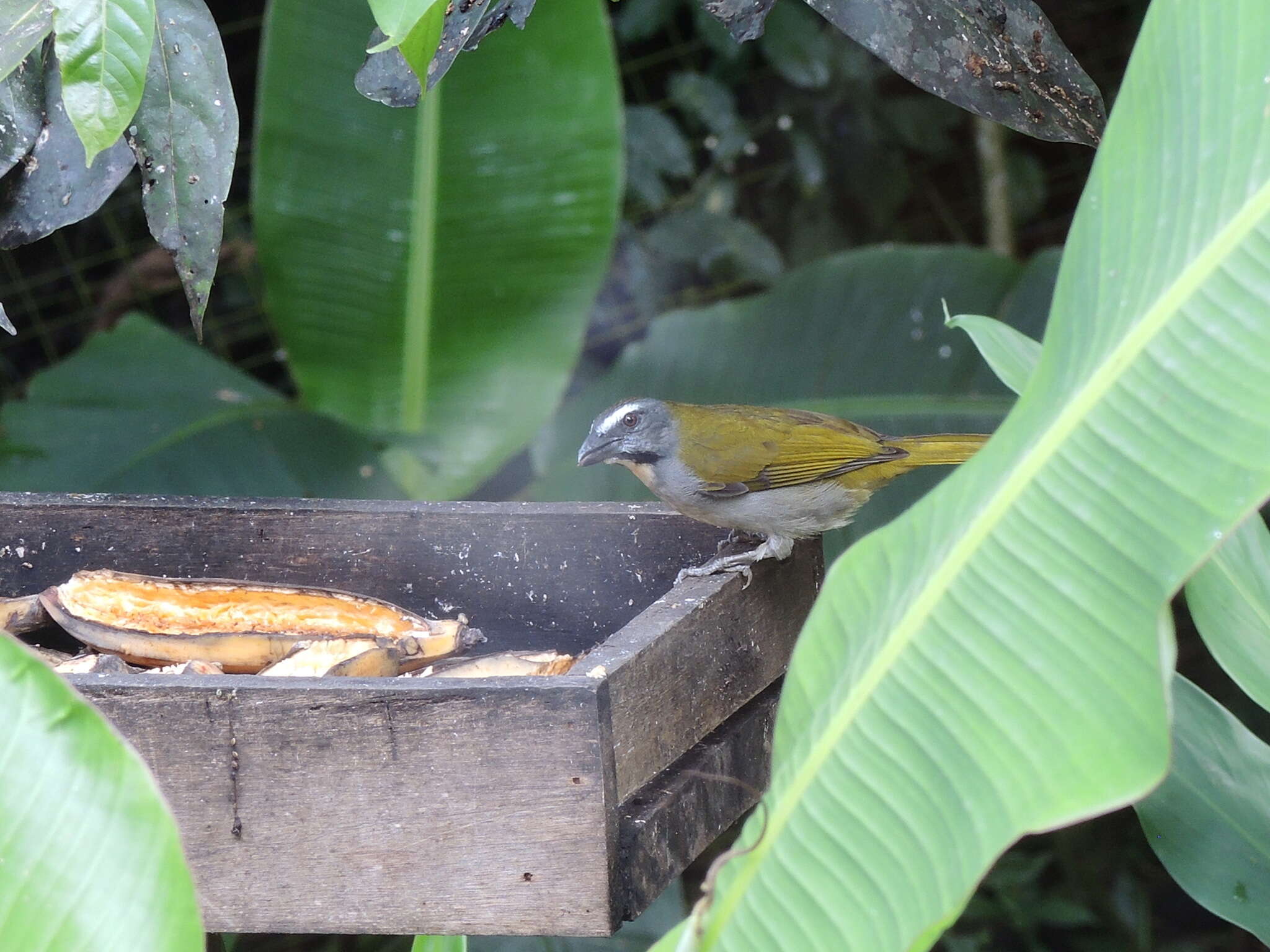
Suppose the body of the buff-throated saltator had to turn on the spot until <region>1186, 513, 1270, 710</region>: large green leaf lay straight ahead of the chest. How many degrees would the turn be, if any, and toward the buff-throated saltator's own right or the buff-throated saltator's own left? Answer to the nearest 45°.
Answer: approximately 135° to the buff-throated saltator's own left

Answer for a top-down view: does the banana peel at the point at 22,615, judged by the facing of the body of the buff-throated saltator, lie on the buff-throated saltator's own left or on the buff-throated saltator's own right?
on the buff-throated saltator's own left

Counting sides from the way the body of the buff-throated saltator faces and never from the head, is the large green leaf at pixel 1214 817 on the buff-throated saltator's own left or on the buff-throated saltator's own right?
on the buff-throated saltator's own left

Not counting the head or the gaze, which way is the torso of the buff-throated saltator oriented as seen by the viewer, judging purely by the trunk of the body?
to the viewer's left

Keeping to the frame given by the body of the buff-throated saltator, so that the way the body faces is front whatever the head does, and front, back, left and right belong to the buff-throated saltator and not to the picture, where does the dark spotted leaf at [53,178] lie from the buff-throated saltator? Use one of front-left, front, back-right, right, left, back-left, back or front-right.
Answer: front-left

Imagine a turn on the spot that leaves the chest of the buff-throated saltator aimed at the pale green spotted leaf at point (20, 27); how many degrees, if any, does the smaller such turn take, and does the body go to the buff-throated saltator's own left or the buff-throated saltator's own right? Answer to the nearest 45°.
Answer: approximately 45° to the buff-throated saltator's own left

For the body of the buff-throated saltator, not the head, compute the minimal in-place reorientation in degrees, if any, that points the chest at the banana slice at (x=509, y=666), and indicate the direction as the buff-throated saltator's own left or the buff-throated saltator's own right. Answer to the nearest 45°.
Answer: approximately 90° to the buff-throated saltator's own left
